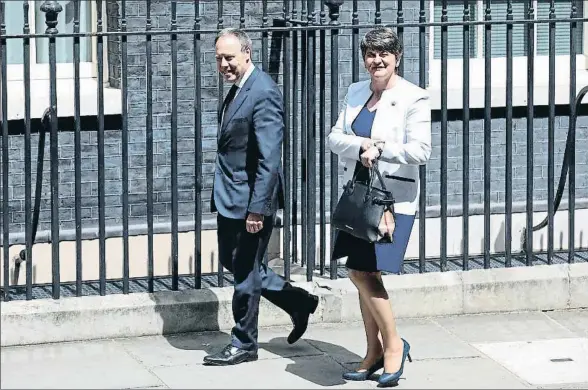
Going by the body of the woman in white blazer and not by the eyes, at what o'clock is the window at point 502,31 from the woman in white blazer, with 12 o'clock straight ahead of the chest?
The window is roughly at 5 o'clock from the woman in white blazer.

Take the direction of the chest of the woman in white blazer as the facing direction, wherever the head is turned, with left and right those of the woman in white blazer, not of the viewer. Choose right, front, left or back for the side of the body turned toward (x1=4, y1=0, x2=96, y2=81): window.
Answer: right

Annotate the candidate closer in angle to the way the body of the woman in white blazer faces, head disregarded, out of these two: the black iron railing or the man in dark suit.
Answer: the man in dark suit

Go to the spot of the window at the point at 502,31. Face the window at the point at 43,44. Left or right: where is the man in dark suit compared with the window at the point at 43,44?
left

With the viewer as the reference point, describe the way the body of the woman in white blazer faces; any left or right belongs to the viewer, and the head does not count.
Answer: facing the viewer and to the left of the viewer

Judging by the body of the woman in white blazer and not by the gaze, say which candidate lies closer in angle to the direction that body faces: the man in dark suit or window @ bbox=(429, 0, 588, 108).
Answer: the man in dark suit

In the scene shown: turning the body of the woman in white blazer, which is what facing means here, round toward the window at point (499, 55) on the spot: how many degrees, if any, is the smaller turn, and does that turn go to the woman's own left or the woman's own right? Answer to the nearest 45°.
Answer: approximately 135° to the woman's own right

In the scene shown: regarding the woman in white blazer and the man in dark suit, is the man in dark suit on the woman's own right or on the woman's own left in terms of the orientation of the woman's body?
on the woman's own right
